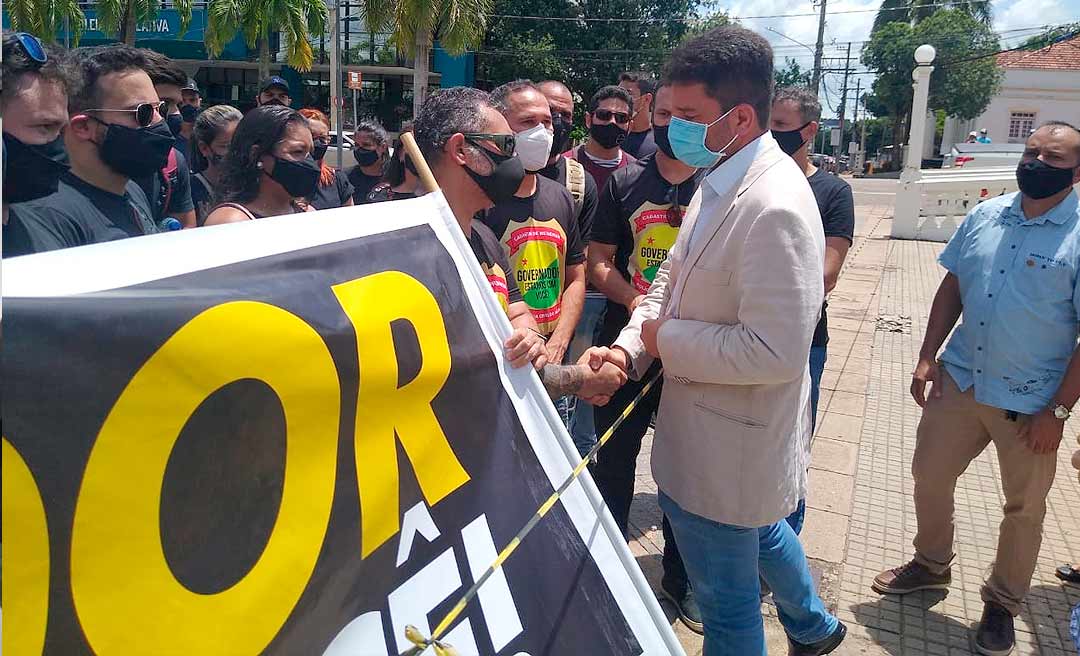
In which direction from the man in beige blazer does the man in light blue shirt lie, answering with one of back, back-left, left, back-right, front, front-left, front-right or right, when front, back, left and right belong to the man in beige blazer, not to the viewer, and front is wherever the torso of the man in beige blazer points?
back-right

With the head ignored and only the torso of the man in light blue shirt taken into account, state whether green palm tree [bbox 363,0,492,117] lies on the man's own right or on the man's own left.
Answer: on the man's own right

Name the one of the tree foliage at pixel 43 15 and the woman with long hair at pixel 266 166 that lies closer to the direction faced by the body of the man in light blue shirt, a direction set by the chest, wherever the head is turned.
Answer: the woman with long hair

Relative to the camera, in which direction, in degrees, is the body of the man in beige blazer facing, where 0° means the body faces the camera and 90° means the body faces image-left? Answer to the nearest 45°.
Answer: approximately 90°

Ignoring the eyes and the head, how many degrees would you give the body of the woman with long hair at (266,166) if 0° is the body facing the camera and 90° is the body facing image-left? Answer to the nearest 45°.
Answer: approximately 315°

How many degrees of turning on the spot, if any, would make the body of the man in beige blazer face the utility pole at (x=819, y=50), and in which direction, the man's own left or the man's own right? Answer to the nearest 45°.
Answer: approximately 90° to the man's own right

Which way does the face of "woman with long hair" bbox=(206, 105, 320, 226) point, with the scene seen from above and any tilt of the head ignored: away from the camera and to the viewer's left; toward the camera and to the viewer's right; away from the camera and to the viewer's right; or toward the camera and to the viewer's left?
toward the camera and to the viewer's right
